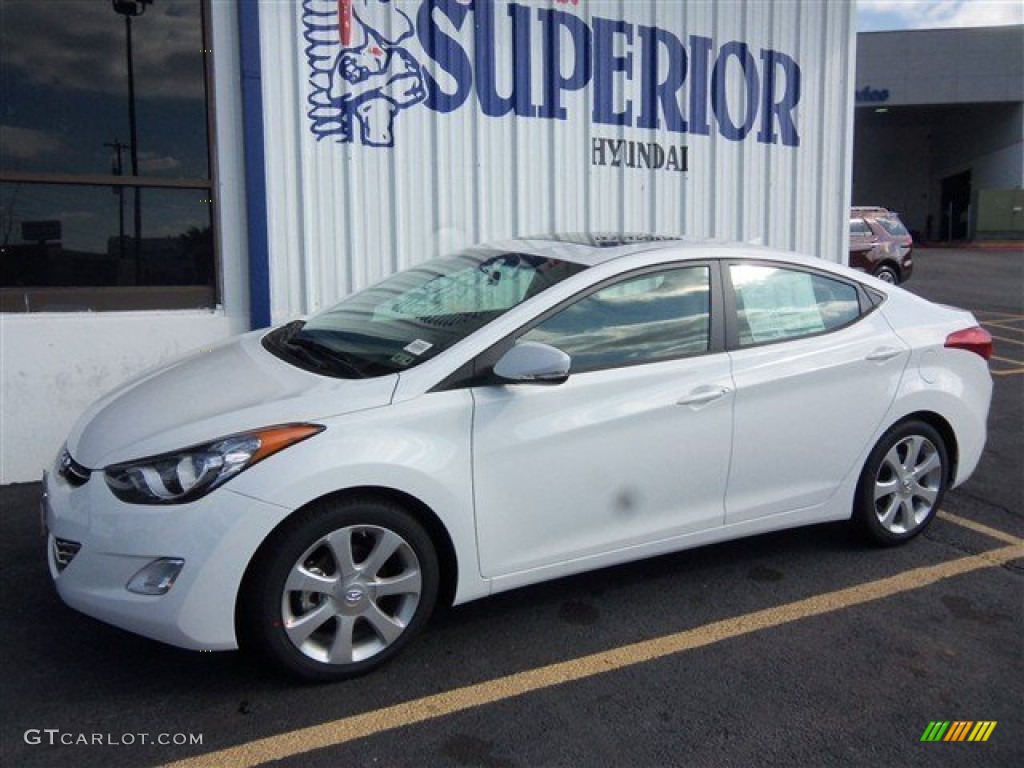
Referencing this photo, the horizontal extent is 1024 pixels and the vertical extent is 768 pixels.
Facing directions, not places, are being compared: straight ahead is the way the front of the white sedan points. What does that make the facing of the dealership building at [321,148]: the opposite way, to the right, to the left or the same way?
to the left

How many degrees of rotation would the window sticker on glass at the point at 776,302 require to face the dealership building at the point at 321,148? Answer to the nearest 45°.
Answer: approximately 180°

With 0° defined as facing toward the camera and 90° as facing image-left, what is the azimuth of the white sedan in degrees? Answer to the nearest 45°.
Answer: approximately 45°

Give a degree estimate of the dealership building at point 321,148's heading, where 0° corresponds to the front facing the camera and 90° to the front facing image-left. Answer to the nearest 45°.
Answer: approximately 315°

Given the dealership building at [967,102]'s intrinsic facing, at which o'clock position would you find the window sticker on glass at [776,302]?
The window sticker on glass is roughly at 12 o'clock from the dealership building.

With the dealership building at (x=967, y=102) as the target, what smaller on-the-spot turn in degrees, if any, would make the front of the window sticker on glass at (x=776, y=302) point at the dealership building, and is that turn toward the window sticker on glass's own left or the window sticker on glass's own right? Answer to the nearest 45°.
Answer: approximately 135° to the window sticker on glass's own left

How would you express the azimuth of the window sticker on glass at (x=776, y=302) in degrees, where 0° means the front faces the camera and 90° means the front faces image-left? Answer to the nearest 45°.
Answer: approximately 315°
